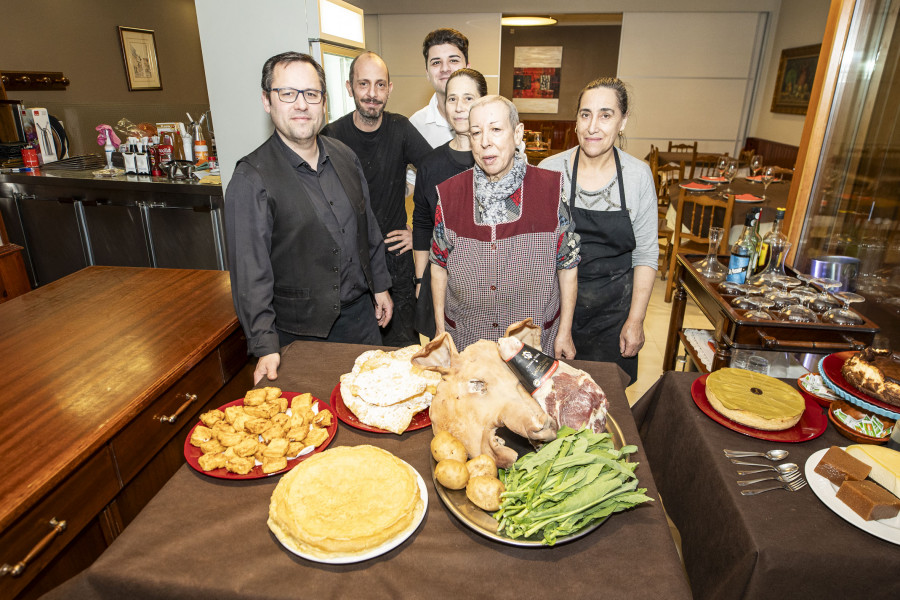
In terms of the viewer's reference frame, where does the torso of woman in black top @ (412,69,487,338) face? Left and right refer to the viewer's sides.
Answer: facing the viewer

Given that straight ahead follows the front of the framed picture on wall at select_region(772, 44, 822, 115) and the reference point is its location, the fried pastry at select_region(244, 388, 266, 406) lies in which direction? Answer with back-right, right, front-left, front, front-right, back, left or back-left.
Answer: front-left

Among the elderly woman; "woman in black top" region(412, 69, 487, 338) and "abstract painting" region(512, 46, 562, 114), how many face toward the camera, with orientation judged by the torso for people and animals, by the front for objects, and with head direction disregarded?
3

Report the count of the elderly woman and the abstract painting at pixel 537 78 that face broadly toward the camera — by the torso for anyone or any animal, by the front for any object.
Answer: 2

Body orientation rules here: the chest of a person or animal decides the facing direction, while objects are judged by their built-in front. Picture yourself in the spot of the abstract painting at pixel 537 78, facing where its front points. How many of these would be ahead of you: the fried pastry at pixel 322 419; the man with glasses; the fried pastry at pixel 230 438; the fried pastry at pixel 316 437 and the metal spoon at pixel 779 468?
5

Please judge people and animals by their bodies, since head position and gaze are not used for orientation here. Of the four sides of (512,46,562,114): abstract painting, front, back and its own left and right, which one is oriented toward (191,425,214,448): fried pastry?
front

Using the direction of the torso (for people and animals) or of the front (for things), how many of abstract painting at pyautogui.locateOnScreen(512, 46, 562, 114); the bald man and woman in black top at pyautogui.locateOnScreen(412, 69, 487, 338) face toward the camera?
3

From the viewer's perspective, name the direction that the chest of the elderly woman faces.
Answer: toward the camera

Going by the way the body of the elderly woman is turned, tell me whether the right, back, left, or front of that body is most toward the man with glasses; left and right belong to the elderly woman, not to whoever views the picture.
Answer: right

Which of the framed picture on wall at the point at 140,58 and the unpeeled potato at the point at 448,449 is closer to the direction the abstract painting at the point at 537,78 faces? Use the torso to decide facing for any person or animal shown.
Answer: the unpeeled potato

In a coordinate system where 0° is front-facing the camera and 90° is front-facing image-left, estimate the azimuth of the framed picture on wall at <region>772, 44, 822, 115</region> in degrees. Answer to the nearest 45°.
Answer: approximately 45°

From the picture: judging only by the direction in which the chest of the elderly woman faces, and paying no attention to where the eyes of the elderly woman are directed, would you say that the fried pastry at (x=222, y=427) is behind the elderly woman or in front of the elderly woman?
in front

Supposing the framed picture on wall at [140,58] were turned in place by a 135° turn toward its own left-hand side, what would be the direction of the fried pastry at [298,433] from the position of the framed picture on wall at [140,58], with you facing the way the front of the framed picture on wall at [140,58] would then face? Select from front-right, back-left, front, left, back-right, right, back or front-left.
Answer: back

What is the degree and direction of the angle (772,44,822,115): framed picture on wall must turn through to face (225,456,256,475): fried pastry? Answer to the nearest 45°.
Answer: approximately 45° to its left

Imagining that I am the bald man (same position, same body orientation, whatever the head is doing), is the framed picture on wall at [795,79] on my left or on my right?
on my left
